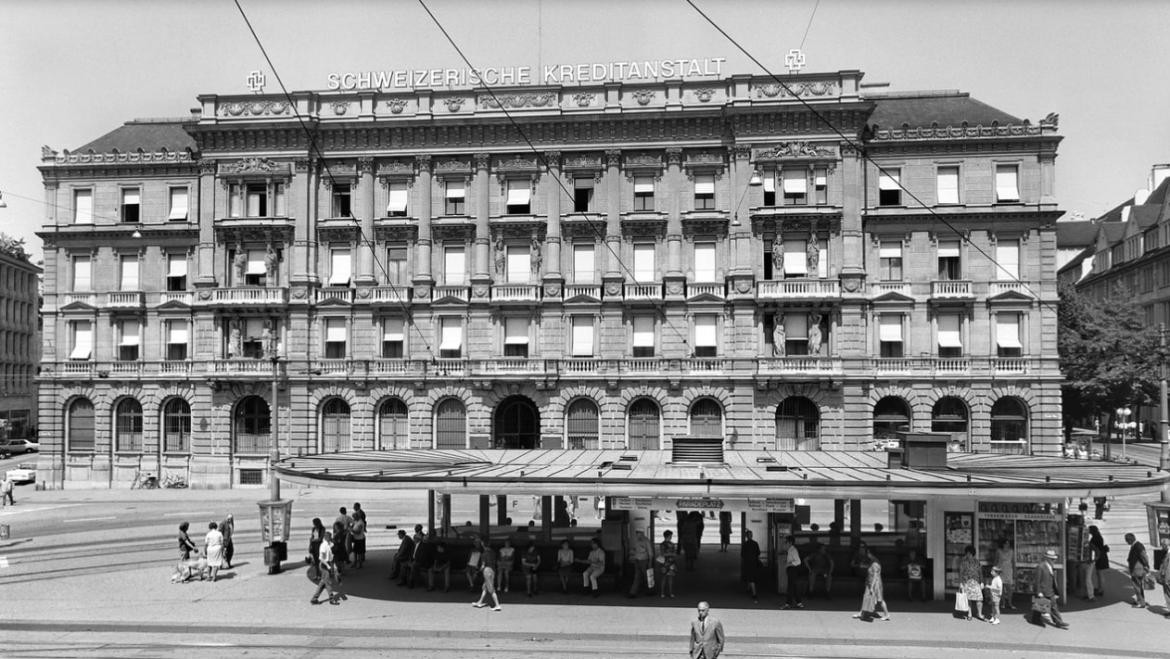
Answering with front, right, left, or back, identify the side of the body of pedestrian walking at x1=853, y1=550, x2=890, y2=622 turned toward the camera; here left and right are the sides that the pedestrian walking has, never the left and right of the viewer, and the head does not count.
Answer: left

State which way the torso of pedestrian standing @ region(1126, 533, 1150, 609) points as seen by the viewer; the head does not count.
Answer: to the viewer's left

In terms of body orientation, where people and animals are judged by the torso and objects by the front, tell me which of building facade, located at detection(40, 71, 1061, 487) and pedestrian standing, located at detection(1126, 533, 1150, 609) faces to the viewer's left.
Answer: the pedestrian standing

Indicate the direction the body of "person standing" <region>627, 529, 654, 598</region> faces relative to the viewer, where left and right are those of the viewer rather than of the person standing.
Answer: facing the viewer and to the left of the viewer

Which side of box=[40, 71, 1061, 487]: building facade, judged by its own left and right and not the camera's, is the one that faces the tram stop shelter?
front

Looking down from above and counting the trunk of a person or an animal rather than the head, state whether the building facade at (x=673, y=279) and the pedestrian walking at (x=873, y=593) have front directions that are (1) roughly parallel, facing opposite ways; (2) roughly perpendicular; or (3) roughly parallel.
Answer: roughly perpendicular

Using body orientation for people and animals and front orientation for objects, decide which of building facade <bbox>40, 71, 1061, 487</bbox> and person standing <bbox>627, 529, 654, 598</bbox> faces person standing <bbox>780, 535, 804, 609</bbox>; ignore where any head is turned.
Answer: the building facade

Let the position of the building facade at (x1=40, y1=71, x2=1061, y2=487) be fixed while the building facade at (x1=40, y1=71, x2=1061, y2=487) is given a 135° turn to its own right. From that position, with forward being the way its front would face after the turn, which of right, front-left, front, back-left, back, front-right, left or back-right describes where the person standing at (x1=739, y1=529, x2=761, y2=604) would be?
back-left

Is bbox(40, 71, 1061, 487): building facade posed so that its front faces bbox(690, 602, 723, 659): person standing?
yes

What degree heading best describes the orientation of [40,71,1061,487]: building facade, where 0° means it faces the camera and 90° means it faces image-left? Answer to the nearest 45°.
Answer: approximately 0°
